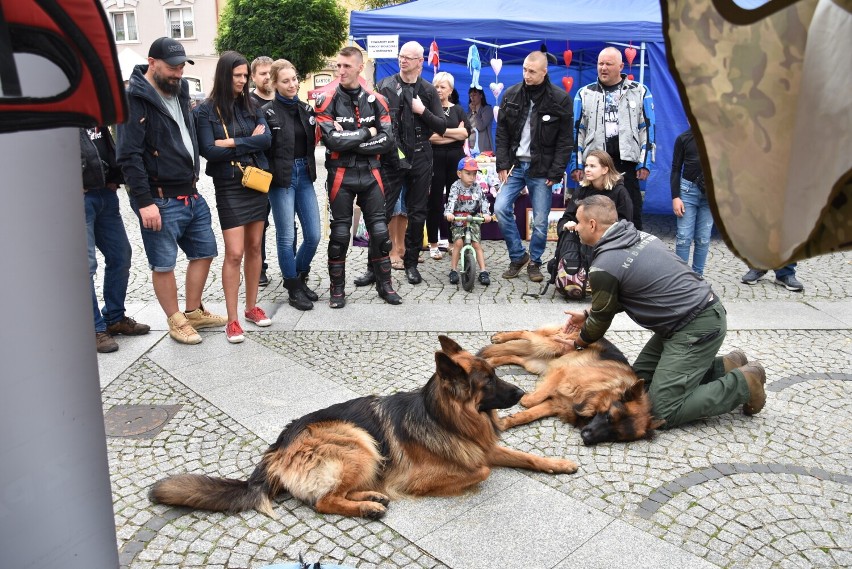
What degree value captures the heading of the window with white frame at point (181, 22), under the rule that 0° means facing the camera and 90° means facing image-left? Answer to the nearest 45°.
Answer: approximately 0°

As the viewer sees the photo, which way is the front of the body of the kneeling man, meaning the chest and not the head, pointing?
to the viewer's left

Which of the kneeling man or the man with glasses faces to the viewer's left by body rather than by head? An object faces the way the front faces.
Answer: the kneeling man

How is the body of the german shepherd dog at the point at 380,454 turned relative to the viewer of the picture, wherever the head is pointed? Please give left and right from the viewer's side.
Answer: facing to the right of the viewer

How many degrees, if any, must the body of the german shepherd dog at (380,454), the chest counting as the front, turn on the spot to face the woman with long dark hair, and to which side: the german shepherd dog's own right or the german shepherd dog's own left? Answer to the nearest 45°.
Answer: approximately 90° to the german shepherd dog's own left
